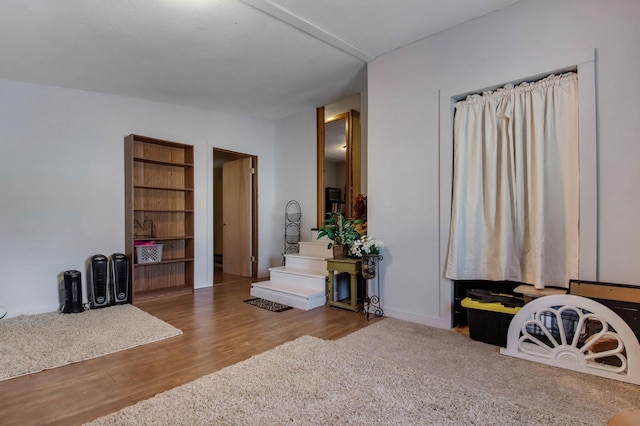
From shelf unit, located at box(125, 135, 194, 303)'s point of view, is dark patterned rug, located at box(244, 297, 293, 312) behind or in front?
in front

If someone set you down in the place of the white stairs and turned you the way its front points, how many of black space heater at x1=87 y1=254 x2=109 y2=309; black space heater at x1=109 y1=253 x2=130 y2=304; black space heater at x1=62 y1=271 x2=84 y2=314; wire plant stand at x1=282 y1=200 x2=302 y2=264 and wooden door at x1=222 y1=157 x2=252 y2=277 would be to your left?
0

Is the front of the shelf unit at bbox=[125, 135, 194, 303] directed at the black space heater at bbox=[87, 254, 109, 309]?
no

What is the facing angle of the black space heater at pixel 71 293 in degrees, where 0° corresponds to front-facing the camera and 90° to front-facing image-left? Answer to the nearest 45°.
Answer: approximately 0°

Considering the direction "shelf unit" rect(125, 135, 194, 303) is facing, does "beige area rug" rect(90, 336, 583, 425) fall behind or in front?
in front

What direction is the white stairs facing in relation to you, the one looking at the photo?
facing the viewer and to the left of the viewer

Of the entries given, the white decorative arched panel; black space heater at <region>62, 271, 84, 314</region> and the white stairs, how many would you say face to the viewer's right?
0

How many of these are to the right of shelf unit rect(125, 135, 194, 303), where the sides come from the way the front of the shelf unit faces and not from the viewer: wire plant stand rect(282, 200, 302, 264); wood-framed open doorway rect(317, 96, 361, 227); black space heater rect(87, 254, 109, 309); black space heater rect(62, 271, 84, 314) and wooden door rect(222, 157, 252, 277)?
2

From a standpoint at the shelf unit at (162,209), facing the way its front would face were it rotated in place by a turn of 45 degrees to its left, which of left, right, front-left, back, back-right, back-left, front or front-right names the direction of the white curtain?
front-right

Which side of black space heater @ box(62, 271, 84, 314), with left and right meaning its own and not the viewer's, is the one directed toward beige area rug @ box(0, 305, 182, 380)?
front

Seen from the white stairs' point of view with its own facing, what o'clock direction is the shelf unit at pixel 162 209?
The shelf unit is roughly at 2 o'clock from the white stairs.

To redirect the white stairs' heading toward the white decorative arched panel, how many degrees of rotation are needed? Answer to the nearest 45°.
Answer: approximately 90° to its left

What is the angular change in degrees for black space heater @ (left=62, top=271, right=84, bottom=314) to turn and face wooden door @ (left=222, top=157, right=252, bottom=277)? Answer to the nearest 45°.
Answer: approximately 135° to its left

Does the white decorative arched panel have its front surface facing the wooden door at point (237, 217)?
no

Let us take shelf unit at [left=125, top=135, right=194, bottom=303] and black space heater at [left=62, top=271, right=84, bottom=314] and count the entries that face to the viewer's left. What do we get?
0

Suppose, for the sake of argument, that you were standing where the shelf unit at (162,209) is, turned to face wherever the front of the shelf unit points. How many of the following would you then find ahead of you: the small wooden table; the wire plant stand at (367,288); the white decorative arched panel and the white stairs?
4

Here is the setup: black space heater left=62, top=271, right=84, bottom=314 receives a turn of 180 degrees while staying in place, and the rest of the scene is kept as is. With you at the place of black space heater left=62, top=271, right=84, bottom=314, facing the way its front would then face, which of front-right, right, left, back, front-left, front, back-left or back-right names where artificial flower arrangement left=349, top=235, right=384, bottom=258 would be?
back-right
